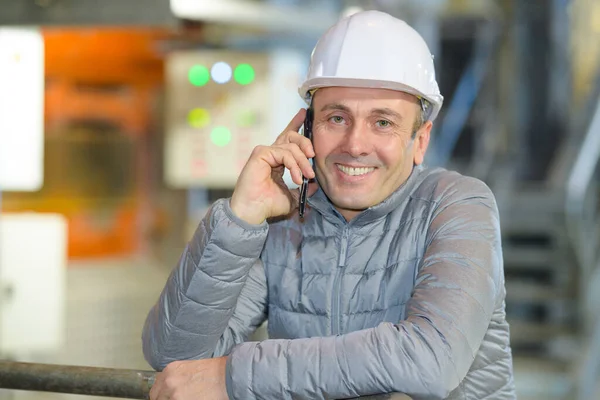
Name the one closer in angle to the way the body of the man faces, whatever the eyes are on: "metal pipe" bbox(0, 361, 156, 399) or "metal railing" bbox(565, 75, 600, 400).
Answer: the metal pipe

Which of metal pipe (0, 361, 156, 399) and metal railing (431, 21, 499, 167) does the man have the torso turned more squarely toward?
the metal pipe

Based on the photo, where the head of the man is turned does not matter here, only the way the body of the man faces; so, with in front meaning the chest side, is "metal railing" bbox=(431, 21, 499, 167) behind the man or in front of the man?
behind

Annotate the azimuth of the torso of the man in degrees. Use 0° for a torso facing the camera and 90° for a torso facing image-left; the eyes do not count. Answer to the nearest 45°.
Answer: approximately 45°

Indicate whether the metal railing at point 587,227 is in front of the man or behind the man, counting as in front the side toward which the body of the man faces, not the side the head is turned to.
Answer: behind

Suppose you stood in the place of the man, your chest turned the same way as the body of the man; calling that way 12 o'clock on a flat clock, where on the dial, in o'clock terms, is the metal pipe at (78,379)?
The metal pipe is roughly at 1 o'clock from the man.
